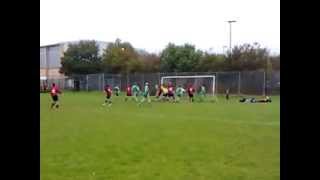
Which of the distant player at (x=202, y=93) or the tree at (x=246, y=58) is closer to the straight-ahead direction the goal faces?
the distant player

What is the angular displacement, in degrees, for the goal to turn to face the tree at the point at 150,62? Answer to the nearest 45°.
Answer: approximately 135° to its right

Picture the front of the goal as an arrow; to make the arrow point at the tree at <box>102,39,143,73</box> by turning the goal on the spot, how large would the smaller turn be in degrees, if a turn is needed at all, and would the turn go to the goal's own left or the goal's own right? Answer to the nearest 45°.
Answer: approximately 135° to the goal's own right

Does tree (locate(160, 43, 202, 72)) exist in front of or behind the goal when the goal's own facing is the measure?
behind

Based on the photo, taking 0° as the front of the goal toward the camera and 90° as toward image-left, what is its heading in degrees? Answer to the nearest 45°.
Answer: approximately 0°

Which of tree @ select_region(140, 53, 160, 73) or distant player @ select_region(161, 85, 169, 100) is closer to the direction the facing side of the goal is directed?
the distant player

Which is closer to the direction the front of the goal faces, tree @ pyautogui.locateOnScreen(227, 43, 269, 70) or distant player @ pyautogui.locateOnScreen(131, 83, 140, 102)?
the distant player

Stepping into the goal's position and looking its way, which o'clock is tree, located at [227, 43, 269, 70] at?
The tree is roughly at 8 o'clock from the goal.

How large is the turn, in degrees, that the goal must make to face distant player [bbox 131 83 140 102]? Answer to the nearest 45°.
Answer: approximately 45° to its right
